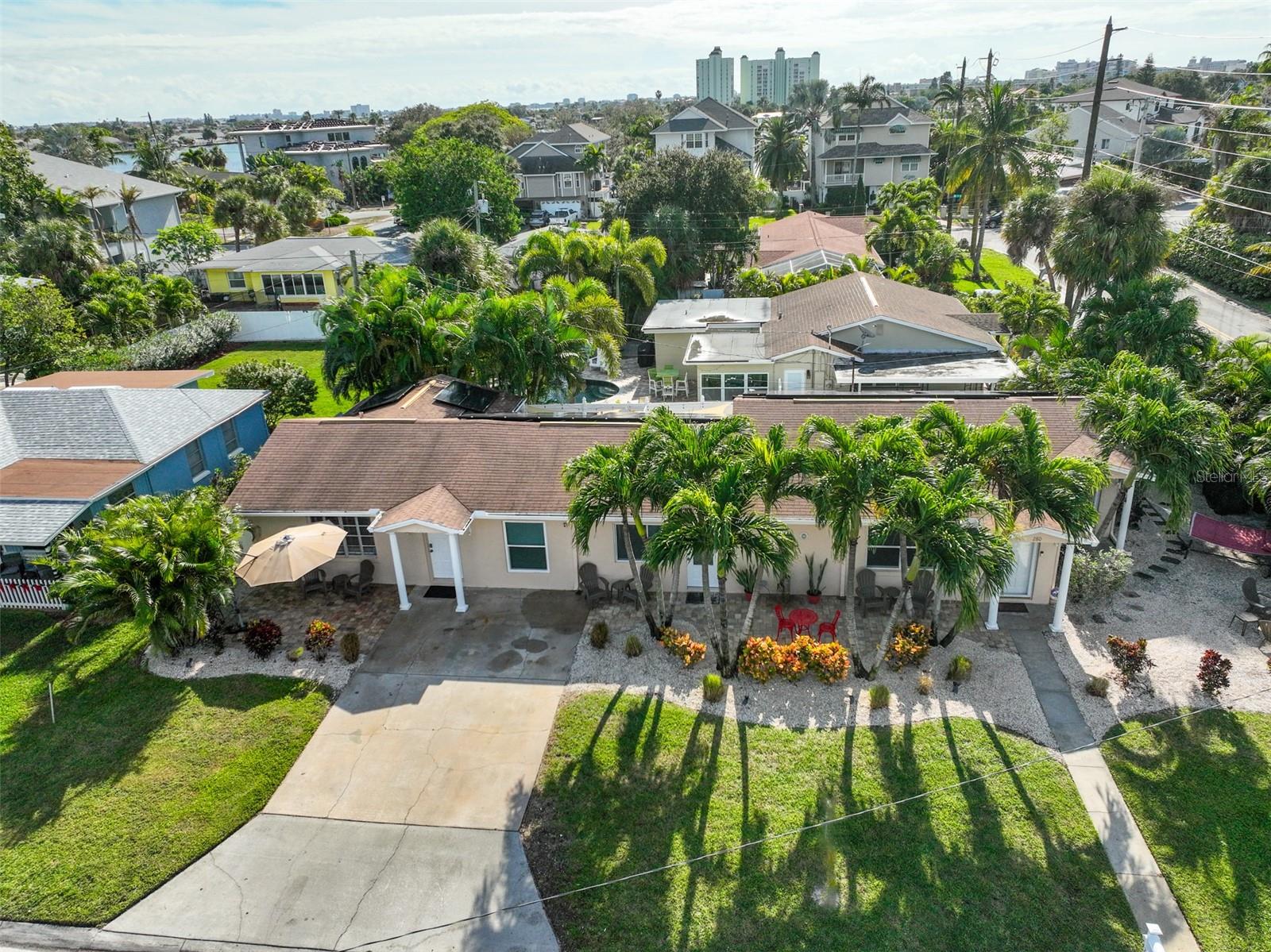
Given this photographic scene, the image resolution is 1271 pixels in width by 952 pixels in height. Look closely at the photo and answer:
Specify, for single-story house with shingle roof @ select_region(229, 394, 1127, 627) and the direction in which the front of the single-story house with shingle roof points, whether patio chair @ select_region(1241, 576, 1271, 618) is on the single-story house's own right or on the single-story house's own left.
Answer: on the single-story house's own left

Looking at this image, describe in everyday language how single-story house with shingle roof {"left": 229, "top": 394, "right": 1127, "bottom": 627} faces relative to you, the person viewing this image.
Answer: facing the viewer

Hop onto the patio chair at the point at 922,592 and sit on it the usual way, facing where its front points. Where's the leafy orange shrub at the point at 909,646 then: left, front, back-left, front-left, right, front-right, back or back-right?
front-left

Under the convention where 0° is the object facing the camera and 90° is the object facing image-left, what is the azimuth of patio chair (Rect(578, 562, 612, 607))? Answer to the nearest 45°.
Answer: approximately 315°

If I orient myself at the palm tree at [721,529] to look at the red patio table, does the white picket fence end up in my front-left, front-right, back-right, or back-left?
back-left

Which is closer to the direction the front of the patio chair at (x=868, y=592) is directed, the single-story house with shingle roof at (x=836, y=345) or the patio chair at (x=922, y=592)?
the patio chair

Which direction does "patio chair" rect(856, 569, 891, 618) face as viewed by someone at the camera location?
facing the viewer and to the right of the viewer

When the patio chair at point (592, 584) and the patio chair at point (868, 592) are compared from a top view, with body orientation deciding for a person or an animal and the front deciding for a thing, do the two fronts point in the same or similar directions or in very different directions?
same or similar directions

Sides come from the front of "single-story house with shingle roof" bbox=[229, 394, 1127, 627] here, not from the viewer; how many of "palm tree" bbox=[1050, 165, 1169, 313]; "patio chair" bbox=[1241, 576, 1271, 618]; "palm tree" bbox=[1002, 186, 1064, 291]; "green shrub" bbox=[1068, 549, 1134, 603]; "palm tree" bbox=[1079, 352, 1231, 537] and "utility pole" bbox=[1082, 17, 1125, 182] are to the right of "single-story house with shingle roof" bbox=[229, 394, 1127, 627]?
0

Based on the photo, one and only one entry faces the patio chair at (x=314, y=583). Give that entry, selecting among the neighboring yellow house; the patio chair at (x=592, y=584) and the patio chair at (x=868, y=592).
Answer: the neighboring yellow house

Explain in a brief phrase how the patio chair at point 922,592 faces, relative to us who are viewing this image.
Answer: facing the viewer and to the left of the viewer

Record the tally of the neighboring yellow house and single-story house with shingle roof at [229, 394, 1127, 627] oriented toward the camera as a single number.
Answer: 2

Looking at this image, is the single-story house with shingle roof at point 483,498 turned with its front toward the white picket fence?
no
